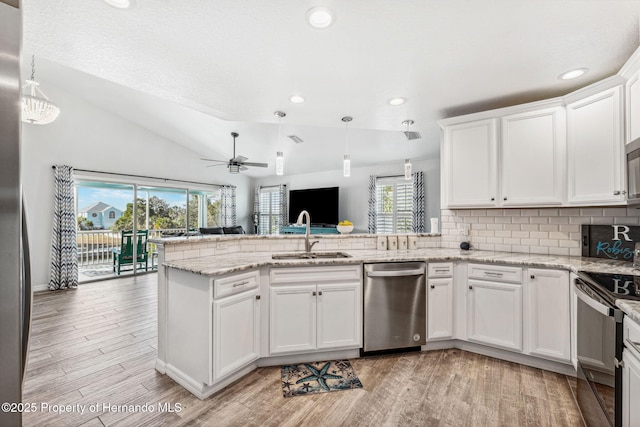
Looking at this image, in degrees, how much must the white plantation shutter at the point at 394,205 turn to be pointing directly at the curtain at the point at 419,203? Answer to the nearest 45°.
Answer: approximately 45° to its left

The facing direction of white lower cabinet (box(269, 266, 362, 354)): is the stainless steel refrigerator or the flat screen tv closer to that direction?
the stainless steel refrigerator

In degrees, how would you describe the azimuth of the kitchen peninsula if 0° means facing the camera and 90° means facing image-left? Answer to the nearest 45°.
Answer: approximately 0°

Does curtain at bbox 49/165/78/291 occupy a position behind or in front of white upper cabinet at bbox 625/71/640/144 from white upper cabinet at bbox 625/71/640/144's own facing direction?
in front

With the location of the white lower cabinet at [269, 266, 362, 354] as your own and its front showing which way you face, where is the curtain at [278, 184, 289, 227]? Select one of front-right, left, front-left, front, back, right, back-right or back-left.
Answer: back

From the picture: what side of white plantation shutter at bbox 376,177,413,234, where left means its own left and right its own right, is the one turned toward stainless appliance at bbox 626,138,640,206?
front

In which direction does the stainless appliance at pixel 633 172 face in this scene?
to the viewer's left

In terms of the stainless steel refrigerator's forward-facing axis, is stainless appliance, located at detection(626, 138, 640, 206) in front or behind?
in front

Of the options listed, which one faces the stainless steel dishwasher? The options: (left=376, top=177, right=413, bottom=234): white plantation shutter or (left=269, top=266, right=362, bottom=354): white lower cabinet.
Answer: the white plantation shutter
